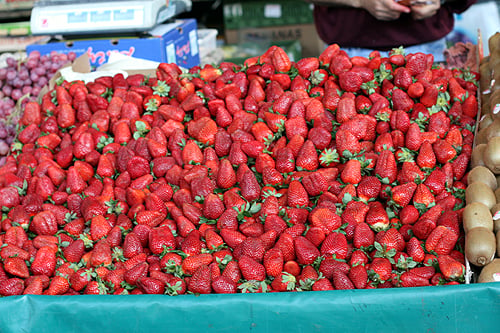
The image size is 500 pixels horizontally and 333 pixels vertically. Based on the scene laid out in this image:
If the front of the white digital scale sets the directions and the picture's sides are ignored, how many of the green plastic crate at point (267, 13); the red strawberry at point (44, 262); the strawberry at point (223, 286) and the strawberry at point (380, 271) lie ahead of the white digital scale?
3

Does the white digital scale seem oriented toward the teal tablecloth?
yes

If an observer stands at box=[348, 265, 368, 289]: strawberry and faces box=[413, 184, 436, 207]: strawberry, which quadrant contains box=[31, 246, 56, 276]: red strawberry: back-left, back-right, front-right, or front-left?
back-left

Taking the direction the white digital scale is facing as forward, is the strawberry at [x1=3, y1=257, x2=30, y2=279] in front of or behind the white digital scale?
in front

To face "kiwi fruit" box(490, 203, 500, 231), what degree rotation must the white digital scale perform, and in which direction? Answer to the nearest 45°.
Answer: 0° — it already faces it

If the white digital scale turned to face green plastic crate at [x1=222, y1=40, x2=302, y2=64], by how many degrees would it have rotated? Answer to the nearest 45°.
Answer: approximately 135° to its left

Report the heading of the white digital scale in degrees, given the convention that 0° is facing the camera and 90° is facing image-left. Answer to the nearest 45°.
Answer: approximately 0°

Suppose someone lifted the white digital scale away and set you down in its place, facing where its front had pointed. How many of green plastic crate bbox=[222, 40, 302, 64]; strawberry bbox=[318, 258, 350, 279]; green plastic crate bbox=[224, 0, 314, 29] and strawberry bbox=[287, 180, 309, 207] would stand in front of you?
2

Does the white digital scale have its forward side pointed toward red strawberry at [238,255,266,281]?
yes

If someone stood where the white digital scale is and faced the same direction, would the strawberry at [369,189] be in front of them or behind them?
in front

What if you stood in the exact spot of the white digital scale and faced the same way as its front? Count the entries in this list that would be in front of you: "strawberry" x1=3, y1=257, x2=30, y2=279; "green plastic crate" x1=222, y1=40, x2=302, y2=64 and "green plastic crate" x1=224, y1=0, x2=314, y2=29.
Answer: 1

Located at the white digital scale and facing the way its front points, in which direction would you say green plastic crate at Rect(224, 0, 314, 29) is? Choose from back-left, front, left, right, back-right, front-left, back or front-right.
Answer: back-left

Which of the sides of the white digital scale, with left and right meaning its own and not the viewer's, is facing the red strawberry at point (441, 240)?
front

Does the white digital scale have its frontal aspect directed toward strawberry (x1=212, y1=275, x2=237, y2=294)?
yes
